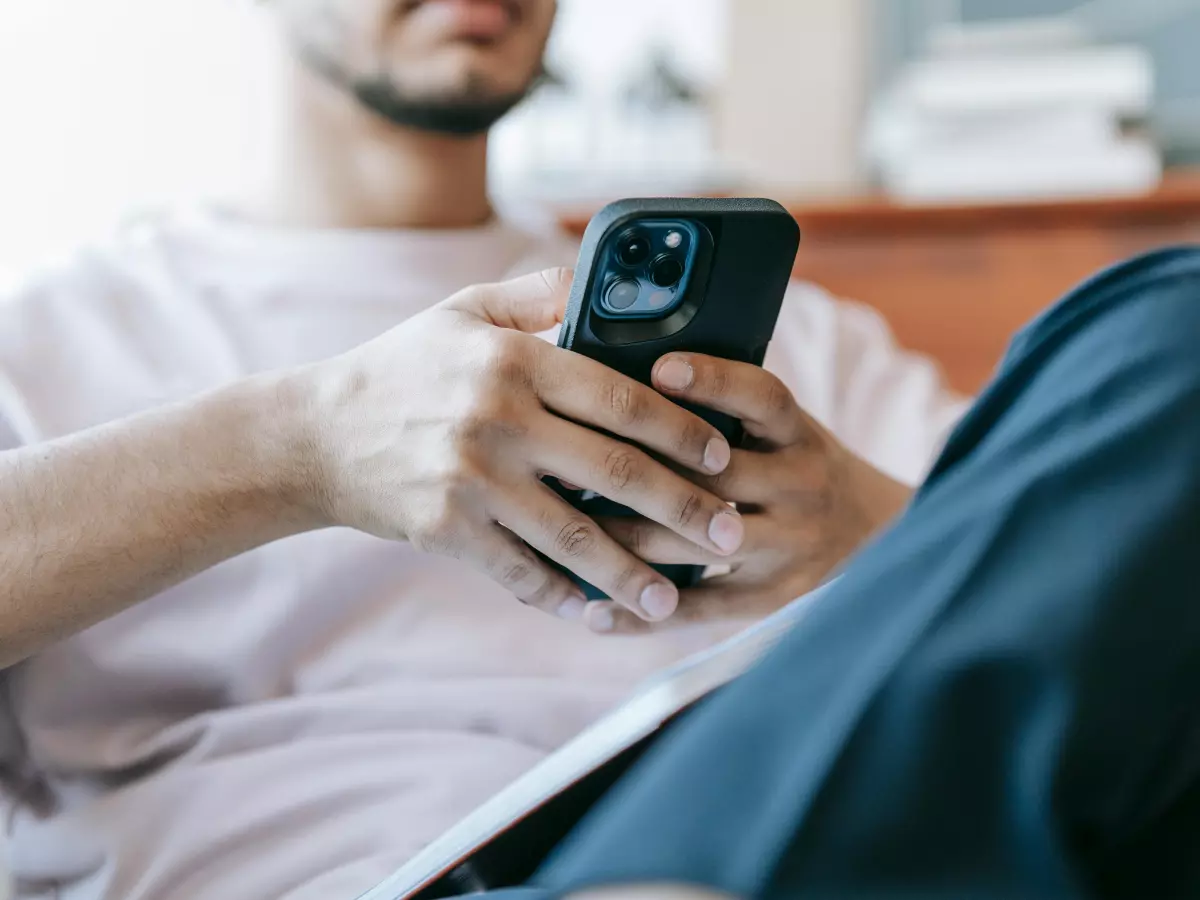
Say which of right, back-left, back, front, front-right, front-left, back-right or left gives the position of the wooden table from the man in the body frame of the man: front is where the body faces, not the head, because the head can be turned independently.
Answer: left
